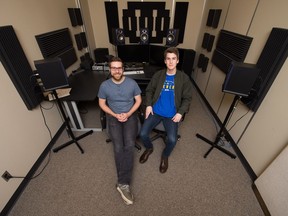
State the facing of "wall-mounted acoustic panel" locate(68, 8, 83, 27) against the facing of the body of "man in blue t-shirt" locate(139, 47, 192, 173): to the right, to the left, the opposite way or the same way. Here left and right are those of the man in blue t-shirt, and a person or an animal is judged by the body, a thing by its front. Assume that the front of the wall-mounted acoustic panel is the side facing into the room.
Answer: to the left

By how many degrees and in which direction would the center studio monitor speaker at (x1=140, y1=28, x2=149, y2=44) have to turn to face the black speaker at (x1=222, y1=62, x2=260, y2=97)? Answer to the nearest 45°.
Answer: approximately 45° to its left

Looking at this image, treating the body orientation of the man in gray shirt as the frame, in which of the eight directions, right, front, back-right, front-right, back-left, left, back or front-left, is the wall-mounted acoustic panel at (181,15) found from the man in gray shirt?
back-left

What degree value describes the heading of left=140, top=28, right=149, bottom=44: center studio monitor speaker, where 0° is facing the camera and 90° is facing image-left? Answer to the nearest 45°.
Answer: approximately 0°

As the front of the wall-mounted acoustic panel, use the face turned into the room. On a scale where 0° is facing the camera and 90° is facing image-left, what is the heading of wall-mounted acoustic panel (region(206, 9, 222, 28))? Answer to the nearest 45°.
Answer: approximately 45°

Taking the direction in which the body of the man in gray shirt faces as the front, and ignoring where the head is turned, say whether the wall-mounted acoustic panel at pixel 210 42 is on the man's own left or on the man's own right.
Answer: on the man's own left

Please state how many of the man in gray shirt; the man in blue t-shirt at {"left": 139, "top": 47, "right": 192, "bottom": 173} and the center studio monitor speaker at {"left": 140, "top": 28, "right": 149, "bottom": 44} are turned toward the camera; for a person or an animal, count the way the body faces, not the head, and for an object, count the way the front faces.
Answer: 3

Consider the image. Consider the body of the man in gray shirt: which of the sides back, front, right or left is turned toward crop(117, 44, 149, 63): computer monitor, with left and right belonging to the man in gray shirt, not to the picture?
back

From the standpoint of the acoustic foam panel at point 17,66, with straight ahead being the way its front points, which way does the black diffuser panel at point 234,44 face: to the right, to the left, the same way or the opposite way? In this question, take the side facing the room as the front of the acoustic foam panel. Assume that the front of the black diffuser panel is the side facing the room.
the opposite way

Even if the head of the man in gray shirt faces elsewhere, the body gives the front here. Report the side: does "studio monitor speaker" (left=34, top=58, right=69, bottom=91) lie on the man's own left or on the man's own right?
on the man's own right

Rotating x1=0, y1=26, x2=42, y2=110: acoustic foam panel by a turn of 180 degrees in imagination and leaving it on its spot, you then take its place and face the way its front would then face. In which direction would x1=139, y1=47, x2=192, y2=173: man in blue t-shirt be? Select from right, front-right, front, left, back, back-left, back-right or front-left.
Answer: back

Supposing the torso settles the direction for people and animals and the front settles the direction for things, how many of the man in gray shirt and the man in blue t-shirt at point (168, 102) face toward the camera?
2

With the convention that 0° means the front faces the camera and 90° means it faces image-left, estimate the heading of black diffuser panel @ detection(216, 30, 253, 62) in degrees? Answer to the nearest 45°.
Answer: approximately 45°

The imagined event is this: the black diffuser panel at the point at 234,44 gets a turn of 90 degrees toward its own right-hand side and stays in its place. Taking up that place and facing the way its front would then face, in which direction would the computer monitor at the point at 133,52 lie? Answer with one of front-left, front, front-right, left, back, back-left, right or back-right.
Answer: front-left
